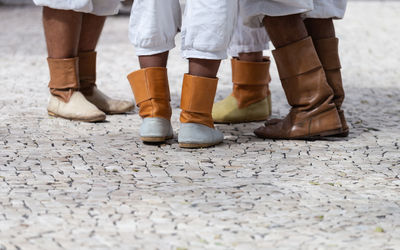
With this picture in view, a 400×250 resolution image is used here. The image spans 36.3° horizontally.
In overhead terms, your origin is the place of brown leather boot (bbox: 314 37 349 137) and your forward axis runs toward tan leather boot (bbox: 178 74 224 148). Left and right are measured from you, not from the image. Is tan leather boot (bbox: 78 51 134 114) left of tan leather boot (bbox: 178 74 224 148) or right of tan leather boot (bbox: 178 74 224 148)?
right

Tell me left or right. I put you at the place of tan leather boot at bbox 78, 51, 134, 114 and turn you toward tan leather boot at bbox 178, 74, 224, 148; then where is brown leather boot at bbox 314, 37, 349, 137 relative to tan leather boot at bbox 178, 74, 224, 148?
left

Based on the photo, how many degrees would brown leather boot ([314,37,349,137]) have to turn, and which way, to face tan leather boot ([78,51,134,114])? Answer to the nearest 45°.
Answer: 0° — it already faces it

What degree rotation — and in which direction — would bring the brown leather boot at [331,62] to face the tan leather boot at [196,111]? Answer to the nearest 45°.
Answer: approximately 45° to its left

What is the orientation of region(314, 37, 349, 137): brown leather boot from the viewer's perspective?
to the viewer's left
